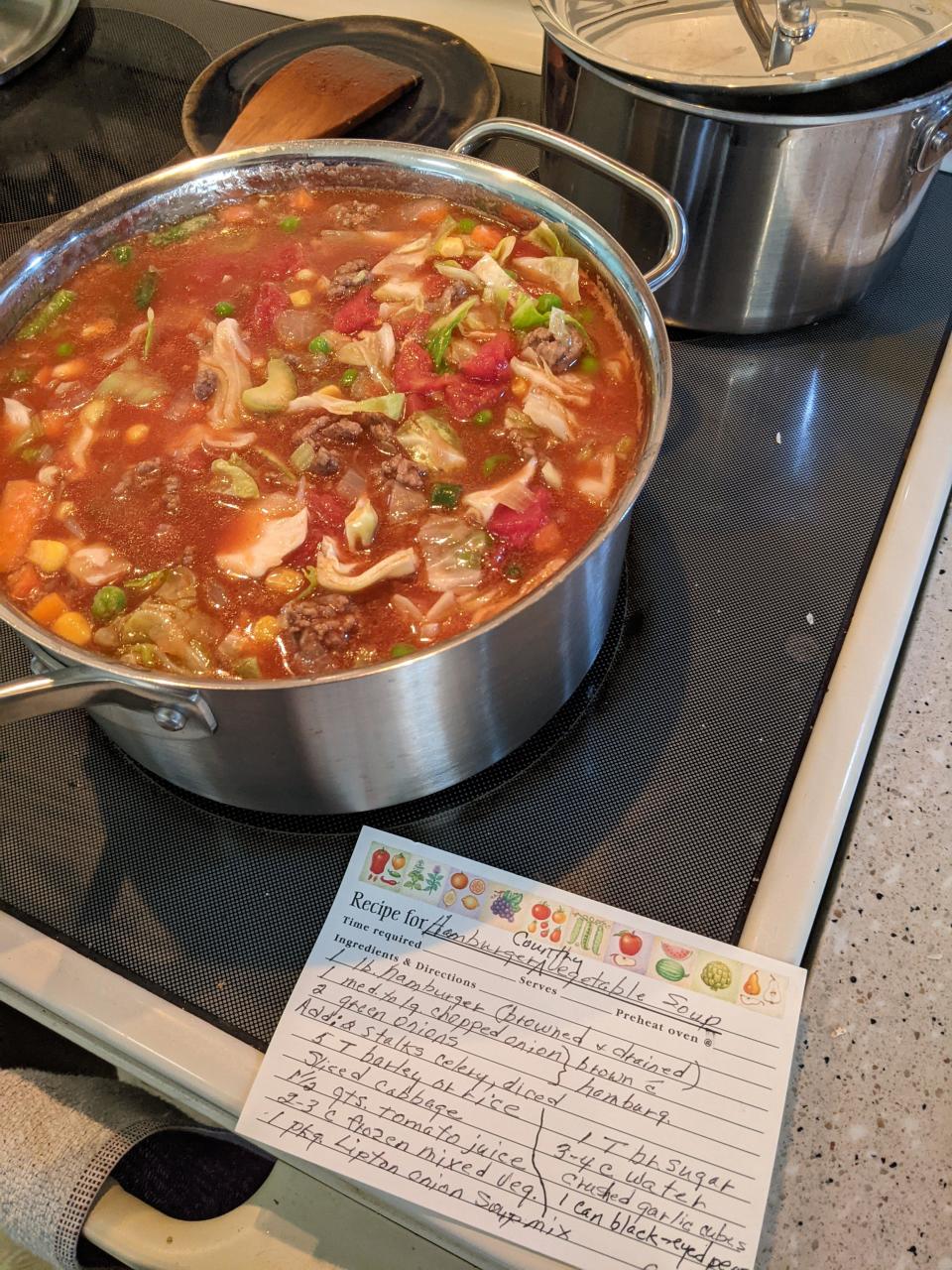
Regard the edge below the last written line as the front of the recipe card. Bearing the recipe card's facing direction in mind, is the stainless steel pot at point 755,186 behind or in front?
behind

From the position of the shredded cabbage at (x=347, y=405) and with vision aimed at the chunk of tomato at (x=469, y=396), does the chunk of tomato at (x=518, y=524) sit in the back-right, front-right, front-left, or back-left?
front-right

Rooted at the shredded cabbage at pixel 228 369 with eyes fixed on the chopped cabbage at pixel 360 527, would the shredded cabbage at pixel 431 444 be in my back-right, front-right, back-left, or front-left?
front-left

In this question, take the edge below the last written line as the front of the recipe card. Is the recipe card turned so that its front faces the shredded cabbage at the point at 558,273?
no

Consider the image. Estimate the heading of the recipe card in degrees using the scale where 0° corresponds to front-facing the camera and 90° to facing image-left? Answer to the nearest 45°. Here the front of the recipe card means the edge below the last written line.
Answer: approximately 0°
